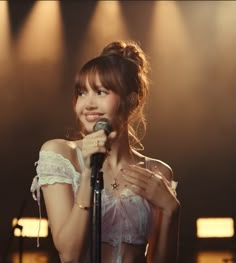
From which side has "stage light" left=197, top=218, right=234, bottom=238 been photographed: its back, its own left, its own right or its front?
front

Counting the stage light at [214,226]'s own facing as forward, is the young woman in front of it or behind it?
in front

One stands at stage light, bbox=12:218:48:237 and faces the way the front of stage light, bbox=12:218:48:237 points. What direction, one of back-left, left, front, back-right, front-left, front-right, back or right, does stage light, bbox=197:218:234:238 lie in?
left

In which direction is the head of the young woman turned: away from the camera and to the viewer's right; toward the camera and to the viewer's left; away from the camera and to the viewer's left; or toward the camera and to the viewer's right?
toward the camera and to the viewer's left

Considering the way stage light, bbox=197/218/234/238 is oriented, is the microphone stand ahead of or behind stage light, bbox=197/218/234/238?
ahead

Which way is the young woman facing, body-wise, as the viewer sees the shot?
toward the camera

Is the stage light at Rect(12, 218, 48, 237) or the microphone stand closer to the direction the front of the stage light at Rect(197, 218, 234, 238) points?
the microphone stand

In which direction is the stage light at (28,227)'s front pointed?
toward the camera

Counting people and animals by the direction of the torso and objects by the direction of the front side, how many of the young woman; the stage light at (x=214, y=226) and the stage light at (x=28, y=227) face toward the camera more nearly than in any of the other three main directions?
3

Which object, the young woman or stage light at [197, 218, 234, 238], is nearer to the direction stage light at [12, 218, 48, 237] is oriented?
the young woman
